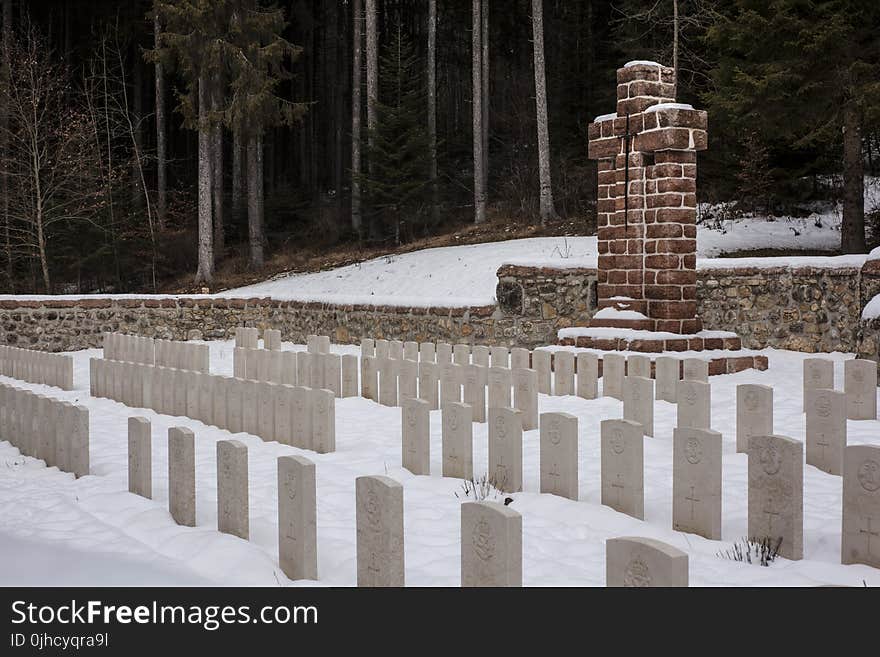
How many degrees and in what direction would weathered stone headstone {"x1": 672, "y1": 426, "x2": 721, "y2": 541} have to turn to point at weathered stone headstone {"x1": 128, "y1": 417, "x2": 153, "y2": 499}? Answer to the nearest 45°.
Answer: approximately 45° to its right

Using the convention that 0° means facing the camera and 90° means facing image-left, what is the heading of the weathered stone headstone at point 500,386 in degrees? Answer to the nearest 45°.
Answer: approximately 45°

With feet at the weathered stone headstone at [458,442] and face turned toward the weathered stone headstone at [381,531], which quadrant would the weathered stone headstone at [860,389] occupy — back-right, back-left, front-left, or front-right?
back-left

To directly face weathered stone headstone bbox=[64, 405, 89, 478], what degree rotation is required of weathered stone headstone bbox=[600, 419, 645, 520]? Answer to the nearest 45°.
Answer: approximately 45° to its right

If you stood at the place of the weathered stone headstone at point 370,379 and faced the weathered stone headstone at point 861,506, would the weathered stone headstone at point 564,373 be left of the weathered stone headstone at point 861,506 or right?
left

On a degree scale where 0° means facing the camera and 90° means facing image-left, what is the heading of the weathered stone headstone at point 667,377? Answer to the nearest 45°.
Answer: approximately 45°
